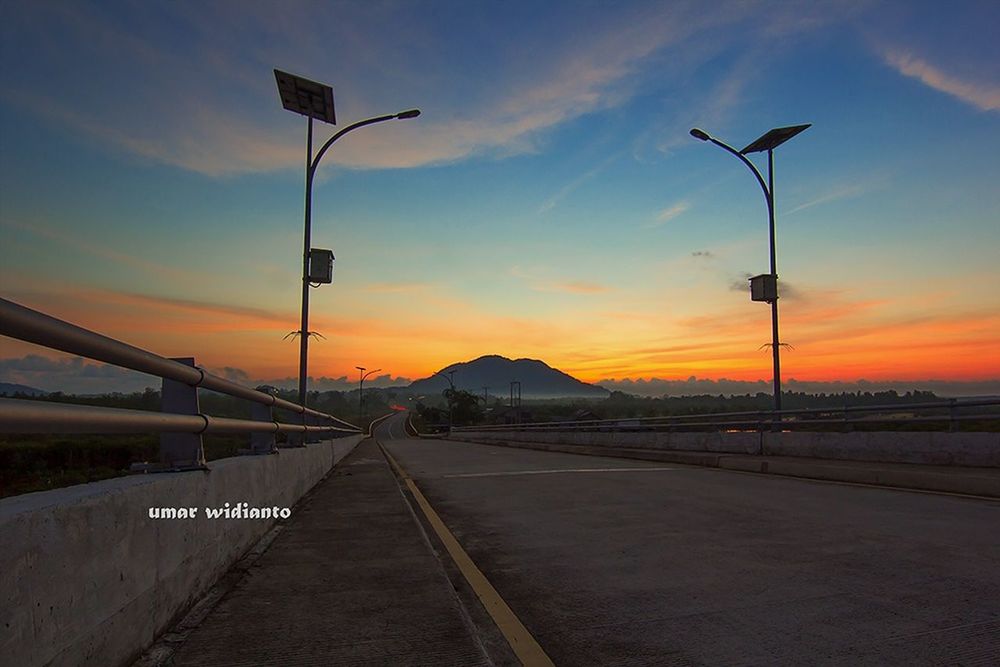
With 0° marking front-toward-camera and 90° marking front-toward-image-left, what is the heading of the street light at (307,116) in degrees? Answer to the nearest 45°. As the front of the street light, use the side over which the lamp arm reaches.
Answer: approximately 270°

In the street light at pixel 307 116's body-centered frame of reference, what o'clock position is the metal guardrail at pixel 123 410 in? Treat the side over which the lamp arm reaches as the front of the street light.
The metal guardrail is roughly at 3 o'clock from the street light.

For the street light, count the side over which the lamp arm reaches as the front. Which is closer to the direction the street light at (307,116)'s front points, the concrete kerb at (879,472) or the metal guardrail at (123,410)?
the concrete kerb

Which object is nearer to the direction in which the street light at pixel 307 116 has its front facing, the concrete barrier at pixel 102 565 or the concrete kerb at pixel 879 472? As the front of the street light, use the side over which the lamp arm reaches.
the concrete kerb

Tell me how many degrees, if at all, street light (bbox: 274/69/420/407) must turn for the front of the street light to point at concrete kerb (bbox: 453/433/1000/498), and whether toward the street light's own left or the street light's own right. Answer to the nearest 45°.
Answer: approximately 45° to the street light's own right

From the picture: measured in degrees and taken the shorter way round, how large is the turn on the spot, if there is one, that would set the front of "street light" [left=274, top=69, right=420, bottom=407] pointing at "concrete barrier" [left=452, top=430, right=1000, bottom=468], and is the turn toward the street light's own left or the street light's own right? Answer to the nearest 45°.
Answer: approximately 45° to the street light's own right

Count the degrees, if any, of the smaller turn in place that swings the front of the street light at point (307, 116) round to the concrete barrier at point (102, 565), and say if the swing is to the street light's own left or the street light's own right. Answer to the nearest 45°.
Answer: approximately 90° to the street light's own right

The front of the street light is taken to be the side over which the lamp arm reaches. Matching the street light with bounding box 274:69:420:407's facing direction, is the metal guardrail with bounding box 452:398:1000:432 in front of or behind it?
in front
